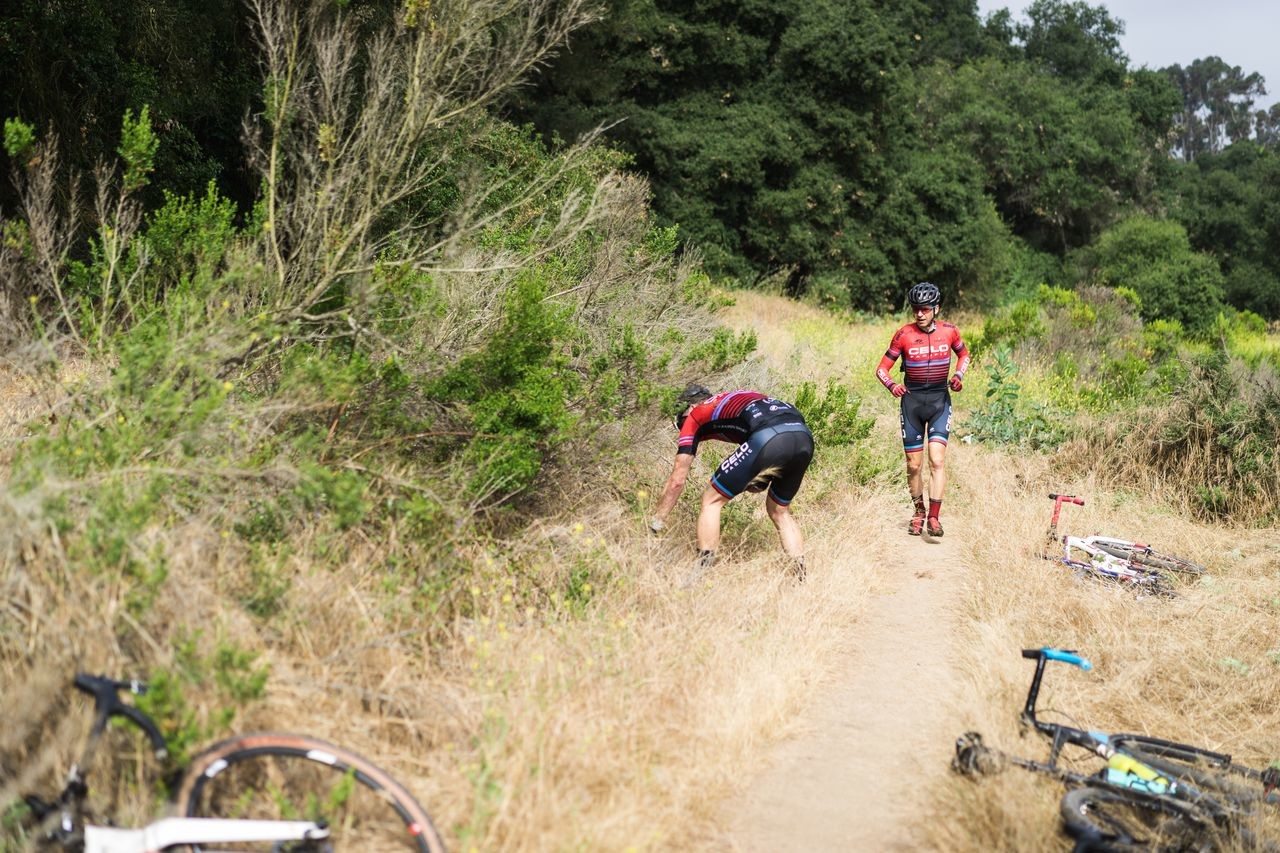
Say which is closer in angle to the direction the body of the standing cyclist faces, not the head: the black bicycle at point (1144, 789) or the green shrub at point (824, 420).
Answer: the black bicycle

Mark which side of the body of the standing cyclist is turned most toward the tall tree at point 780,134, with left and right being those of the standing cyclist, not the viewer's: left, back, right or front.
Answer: back

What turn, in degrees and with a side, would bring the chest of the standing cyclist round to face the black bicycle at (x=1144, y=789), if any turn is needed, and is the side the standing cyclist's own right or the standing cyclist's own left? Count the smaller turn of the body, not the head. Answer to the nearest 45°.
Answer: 0° — they already face it

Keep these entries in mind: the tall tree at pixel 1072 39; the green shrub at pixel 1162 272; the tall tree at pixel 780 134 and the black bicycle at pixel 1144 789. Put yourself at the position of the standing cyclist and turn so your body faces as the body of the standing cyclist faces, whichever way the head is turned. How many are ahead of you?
1

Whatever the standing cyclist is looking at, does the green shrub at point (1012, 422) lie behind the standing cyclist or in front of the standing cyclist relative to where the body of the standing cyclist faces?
behind

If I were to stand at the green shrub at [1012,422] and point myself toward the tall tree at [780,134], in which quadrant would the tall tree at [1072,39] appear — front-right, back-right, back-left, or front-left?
front-right

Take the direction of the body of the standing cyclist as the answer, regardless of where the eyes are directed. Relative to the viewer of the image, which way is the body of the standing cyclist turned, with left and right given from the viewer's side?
facing the viewer

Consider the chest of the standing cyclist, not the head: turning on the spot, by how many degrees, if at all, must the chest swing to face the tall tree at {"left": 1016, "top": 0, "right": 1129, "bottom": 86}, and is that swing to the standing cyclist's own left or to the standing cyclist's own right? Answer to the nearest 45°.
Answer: approximately 180°

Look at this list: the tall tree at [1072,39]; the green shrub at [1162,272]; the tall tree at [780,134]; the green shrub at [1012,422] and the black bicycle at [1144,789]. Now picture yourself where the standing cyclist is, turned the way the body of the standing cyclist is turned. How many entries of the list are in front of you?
1

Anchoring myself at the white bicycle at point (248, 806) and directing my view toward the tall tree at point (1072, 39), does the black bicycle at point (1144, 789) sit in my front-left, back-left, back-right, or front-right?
front-right

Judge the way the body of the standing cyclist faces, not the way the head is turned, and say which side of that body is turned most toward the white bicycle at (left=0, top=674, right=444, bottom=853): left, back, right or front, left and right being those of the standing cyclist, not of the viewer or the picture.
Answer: front
